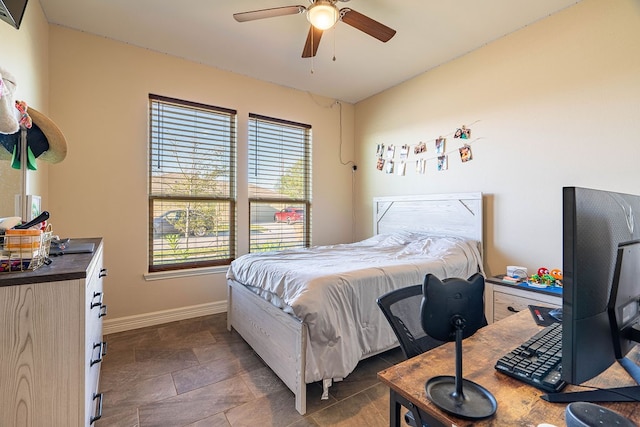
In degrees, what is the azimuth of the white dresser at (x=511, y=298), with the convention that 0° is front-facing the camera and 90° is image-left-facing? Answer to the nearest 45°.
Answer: approximately 45°

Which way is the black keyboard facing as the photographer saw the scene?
facing away from the viewer and to the left of the viewer

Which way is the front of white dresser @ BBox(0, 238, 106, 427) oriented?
to the viewer's right

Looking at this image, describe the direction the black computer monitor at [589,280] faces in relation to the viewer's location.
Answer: facing away from the viewer and to the left of the viewer

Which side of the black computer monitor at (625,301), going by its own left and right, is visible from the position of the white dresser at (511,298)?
front

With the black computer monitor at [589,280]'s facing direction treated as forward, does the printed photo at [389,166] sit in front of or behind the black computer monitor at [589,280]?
in front
